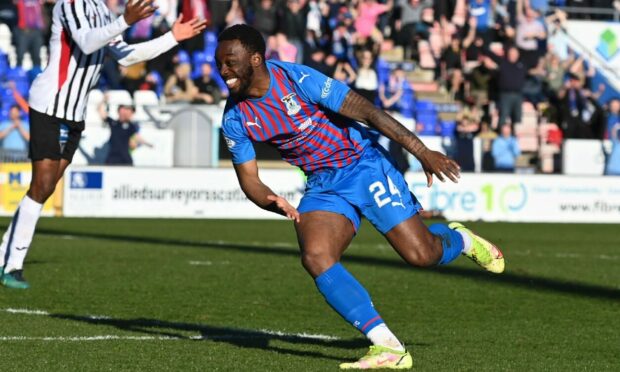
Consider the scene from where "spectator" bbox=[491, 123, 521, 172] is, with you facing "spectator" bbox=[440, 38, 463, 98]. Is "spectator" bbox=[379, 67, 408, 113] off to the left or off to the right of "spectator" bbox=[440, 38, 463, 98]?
left

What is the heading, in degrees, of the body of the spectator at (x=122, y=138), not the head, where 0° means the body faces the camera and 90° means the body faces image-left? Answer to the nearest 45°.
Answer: approximately 0°

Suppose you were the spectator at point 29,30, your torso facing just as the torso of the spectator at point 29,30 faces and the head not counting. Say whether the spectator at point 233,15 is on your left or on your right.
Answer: on your left

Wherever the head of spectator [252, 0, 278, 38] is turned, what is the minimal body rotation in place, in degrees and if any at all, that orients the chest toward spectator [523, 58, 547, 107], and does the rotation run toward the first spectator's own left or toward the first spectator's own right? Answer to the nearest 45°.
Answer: approximately 90° to the first spectator's own left
